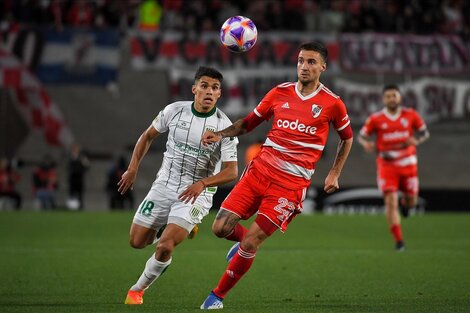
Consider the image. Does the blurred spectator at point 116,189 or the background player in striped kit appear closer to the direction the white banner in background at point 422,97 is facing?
the background player in striped kit

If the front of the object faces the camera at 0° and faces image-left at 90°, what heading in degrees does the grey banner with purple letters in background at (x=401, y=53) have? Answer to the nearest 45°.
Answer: approximately 0°

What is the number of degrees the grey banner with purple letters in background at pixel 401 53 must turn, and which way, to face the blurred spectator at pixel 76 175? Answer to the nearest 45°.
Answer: approximately 45° to its right

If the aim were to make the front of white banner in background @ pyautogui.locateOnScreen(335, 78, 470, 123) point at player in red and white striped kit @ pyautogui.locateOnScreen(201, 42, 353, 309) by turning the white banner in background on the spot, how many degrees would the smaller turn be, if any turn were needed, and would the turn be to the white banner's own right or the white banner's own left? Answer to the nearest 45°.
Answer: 0° — it already faces them

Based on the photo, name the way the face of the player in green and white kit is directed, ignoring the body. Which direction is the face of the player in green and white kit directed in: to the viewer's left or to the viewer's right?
to the viewer's right

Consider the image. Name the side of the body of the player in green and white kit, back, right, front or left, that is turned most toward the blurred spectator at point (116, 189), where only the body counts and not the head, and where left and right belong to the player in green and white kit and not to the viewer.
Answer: back
